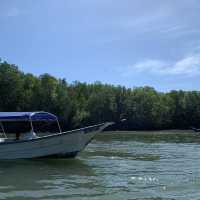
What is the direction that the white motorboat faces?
to the viewer's right
